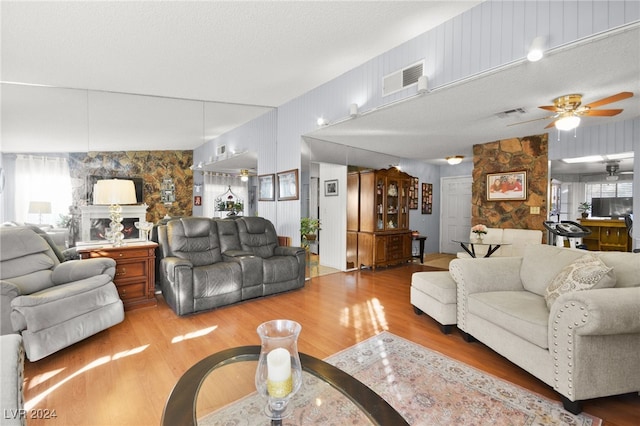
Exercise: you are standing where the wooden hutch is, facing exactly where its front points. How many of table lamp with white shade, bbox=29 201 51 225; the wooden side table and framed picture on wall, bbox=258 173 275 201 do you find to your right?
3

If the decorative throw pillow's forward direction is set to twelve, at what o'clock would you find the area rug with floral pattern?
The area rug with floral pattern is roughly at 12 o'clock from the decorative throw pillow.

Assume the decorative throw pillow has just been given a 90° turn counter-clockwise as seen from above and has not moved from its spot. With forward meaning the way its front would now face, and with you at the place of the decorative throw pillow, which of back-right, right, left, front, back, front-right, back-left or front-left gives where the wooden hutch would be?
back

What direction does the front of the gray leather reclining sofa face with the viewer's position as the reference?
facing the viewer and to the right of the viewer

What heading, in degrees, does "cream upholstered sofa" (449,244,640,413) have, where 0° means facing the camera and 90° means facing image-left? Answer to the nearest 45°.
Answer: approximately 45°

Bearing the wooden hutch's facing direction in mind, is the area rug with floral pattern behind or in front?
in front

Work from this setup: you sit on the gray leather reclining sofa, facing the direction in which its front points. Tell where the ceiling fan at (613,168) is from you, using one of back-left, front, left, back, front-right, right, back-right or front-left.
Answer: front-left
